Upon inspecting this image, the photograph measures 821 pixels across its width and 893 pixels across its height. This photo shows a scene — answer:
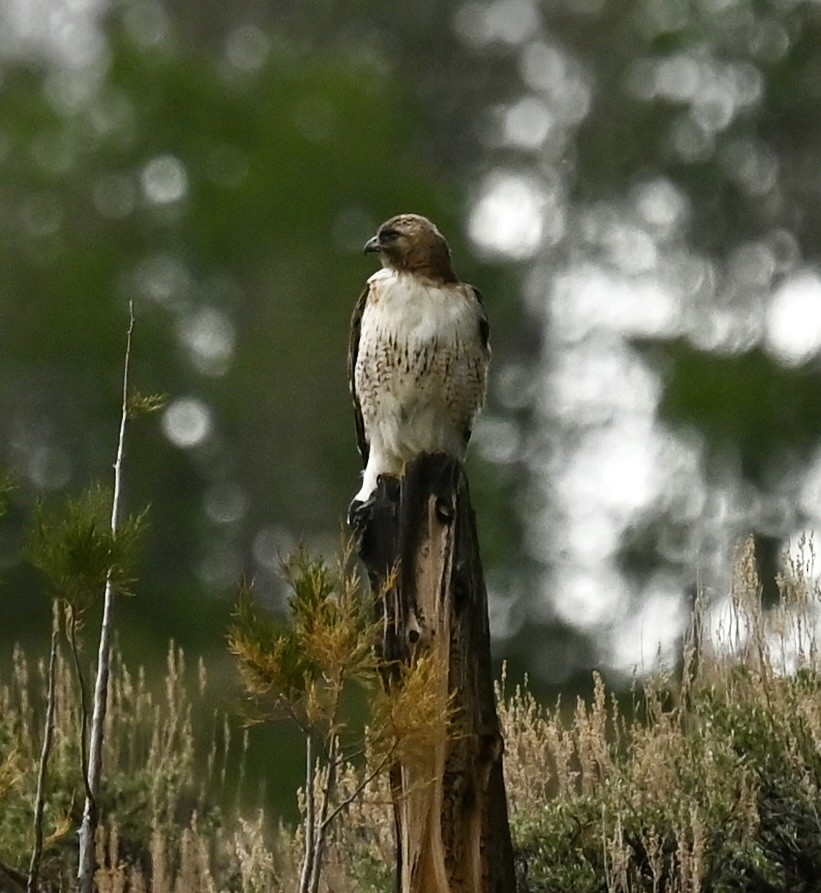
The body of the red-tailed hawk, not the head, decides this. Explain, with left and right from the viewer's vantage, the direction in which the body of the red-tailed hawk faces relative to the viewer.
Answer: facing the viewer

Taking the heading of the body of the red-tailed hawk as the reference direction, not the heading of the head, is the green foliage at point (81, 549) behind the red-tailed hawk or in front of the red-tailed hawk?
in front

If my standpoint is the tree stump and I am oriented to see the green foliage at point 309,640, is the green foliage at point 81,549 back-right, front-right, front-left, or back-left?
front-right

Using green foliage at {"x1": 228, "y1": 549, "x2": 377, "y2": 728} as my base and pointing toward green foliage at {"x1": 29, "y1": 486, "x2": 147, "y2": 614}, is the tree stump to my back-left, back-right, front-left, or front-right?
back-right
